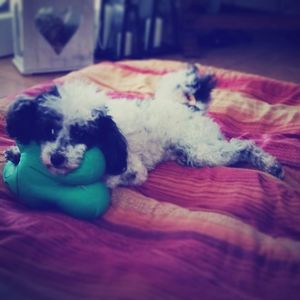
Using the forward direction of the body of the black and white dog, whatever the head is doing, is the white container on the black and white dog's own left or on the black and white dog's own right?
on the black and white dog's own right

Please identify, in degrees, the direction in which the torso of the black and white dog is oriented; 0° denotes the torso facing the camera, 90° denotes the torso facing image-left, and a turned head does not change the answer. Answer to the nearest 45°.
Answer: approximately 45°
